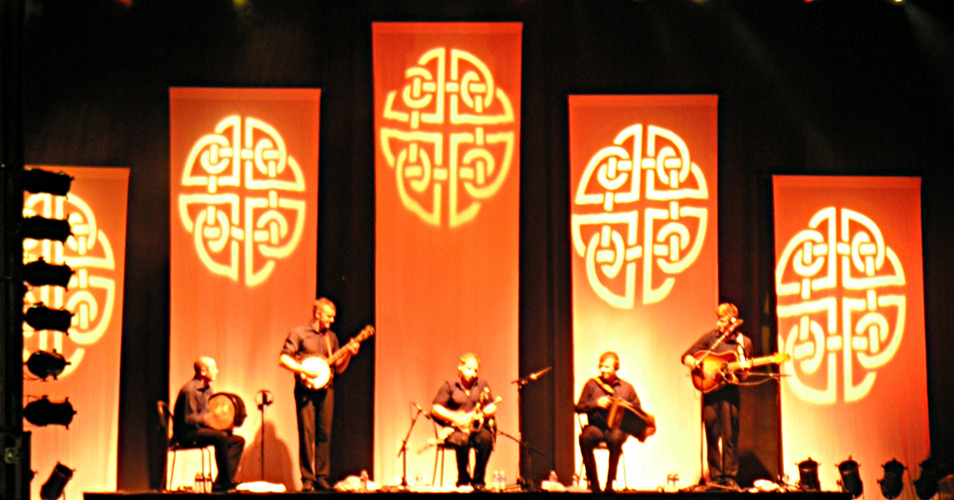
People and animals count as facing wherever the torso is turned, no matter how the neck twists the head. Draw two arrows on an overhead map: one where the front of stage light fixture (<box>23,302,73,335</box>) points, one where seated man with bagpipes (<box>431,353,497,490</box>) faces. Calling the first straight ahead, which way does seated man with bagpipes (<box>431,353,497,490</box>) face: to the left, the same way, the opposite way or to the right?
to the right

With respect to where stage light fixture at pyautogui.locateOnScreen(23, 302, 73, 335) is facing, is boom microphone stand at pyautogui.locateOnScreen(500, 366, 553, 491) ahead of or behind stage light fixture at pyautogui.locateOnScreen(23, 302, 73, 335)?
ahead

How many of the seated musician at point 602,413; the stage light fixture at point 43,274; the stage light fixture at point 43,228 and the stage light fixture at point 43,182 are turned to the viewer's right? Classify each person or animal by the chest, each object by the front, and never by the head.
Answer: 3

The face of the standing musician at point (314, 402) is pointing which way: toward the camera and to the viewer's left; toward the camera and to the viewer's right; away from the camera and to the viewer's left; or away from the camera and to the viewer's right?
toward the camera and to the viewer's right

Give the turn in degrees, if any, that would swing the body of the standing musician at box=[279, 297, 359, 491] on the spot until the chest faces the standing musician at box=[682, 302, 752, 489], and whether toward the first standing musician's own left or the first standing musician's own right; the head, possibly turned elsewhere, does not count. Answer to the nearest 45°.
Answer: approximately 45° to the first standing musician's own left

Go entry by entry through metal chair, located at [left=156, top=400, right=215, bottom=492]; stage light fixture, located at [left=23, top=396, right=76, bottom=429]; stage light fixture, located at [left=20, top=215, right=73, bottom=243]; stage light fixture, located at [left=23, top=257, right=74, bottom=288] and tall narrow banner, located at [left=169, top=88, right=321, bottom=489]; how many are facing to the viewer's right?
4

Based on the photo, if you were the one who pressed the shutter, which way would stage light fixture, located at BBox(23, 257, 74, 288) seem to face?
facing to the right of the viewer

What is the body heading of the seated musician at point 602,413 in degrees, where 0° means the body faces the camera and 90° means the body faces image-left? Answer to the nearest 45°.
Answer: approximately 0°

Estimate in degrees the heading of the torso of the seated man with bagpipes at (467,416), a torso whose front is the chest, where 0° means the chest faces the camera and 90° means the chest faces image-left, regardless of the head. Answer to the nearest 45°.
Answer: approximately 0°
